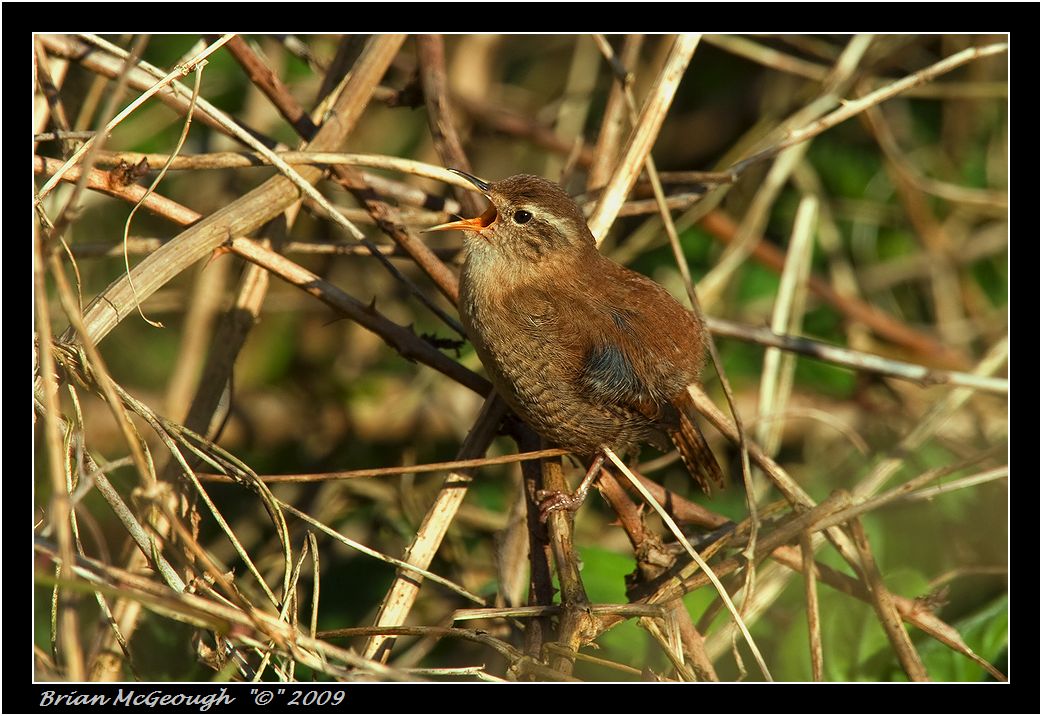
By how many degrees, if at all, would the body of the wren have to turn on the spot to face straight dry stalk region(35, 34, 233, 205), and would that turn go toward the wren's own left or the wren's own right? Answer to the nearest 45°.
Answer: approximately 45° to the wren's own left

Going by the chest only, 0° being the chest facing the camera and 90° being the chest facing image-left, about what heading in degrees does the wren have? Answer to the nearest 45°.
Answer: approximately 90°
